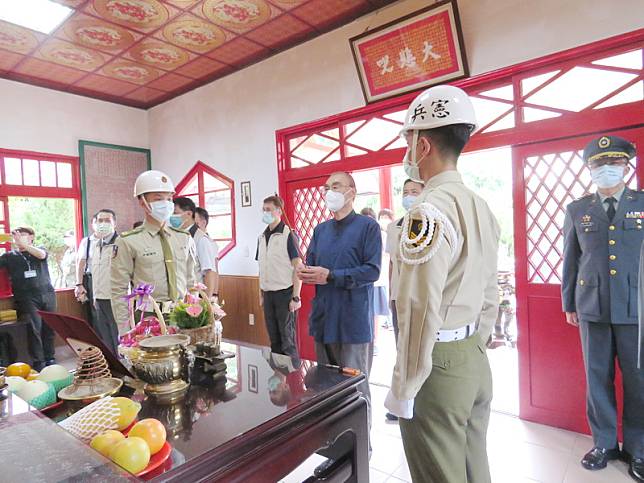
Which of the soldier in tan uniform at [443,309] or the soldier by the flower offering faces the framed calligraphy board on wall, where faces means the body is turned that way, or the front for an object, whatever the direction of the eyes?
the soldier in tan uniform

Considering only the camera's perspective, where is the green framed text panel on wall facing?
facing the viewer and to the right of the viewer

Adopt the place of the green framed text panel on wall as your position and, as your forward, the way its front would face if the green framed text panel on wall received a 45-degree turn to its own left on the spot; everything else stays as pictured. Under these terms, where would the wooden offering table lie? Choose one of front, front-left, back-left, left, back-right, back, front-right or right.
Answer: right

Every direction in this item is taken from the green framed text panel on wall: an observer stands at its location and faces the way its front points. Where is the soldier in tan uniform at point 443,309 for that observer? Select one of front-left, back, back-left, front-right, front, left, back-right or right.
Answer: front-right

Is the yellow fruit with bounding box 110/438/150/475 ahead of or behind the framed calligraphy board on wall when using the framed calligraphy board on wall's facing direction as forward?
ahead

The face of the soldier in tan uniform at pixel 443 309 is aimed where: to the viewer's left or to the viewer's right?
to the viewer's left

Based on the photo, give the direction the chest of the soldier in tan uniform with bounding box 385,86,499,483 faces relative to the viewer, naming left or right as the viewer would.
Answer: facing away from the viewer and to the left of the viewer

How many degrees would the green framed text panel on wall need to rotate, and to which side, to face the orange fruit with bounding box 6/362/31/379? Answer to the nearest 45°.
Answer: approximately 45° to its right

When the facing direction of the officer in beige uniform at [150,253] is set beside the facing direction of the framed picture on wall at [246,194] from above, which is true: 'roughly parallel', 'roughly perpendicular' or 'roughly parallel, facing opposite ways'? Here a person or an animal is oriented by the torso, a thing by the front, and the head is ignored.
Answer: roughly perpendicular

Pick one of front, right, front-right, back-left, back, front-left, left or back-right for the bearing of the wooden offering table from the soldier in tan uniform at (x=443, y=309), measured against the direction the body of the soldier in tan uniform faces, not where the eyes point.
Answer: left
